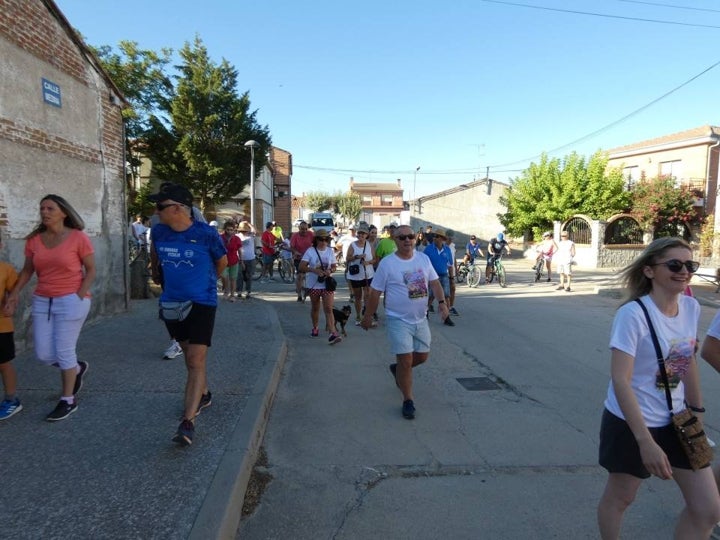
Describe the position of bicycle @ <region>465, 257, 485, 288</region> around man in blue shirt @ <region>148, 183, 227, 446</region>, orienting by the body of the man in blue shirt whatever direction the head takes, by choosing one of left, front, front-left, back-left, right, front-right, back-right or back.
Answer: back

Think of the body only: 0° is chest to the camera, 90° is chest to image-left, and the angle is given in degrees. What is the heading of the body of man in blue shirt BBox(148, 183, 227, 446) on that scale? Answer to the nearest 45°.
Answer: approximately 45°

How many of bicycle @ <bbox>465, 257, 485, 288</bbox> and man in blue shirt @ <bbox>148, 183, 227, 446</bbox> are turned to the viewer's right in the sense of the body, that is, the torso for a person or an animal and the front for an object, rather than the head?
0

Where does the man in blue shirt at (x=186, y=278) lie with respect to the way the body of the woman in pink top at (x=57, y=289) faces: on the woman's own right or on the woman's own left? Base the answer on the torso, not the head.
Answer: on the woman's own left

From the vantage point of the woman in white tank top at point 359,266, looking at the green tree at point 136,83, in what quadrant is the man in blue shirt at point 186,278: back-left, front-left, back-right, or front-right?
back-left

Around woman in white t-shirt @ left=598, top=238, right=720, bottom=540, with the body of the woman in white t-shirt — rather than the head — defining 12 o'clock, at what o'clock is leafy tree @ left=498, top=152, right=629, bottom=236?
The leafy tree is roughly at 7 o'clock from the woman in white t-shirt.

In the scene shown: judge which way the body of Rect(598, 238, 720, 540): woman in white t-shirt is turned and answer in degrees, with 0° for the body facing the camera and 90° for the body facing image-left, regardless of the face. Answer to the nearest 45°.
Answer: approximately 315°

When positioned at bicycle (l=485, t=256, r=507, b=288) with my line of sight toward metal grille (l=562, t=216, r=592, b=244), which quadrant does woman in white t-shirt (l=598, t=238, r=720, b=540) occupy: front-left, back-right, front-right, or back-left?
back-right
